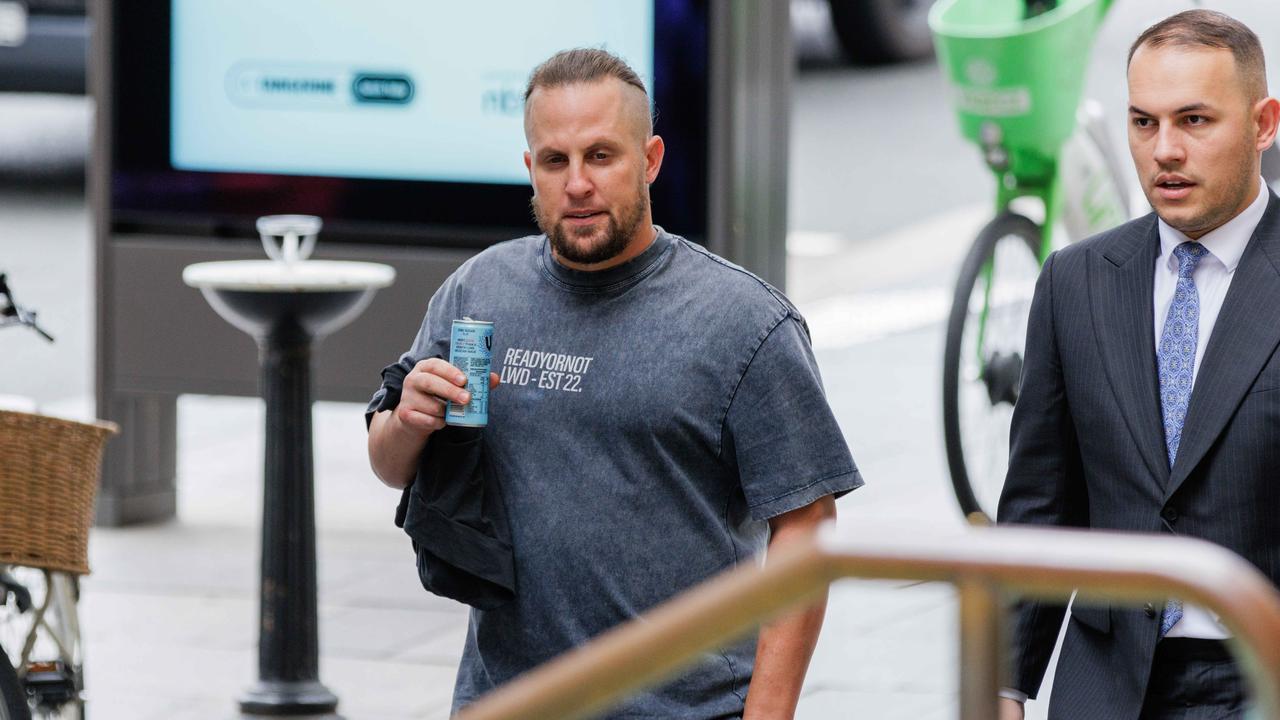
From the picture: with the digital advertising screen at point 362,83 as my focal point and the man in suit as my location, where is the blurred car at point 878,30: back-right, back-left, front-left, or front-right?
front-right

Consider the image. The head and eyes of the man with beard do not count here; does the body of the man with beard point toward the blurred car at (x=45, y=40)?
no

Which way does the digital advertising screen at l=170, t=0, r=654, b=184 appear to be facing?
toward the camera

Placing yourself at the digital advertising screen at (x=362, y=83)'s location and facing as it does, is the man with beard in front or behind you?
in front

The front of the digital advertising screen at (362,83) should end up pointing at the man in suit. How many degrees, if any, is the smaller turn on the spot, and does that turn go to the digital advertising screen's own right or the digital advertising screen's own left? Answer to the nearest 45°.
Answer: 0° — it already faces them

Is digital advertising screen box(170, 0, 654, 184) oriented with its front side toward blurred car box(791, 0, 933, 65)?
no

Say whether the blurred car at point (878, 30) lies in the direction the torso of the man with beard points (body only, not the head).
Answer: no

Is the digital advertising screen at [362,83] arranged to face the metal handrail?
yes

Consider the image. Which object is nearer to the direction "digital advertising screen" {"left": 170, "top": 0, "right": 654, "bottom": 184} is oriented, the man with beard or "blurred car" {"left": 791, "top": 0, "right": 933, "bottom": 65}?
the man with beard

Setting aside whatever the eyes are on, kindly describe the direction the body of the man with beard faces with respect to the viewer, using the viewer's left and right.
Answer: facing the viewer and to the left of the viewer

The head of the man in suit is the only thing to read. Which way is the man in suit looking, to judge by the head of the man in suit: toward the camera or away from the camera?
toward the camera

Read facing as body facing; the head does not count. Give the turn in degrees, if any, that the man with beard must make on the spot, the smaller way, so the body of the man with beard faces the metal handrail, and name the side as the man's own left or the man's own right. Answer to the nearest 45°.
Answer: approximately 45° to the man's own left

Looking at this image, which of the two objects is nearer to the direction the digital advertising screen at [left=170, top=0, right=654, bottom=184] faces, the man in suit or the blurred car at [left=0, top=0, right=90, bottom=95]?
the man in suit

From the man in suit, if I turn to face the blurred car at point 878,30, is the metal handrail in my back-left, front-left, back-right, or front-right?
back-left

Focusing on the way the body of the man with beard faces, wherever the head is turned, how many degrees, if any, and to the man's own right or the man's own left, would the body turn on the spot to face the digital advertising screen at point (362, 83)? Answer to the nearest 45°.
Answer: approximately 135° to the man's own right

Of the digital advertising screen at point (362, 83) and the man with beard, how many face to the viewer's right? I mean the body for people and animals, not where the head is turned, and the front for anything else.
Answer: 0
